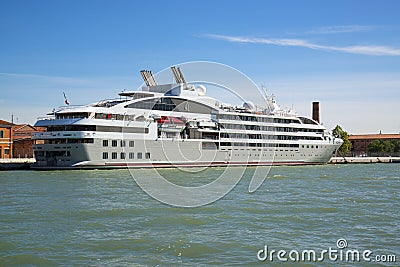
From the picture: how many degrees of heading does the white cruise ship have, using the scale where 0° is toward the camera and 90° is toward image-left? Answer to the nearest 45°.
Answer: approximately 225°
